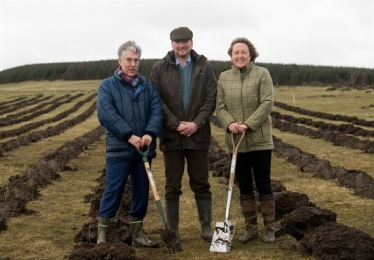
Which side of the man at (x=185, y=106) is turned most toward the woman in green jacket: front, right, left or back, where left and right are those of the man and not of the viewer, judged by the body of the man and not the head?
left

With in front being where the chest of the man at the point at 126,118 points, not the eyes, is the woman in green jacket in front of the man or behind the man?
in front

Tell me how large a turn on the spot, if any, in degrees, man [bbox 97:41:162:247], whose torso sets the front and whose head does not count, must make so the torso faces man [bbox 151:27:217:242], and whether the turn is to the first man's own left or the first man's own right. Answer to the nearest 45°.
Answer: approximately 45° to the first man's own left

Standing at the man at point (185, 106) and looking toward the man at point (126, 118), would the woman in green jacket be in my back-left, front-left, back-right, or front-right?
back-left

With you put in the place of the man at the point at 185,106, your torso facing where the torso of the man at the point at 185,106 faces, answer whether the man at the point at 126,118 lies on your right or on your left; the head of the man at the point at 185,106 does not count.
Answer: on your right

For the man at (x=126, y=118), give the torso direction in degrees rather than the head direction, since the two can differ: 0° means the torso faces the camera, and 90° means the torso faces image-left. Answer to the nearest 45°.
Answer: approximately 315°

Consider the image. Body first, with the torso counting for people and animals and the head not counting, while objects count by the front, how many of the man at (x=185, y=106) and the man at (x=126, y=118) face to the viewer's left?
0
